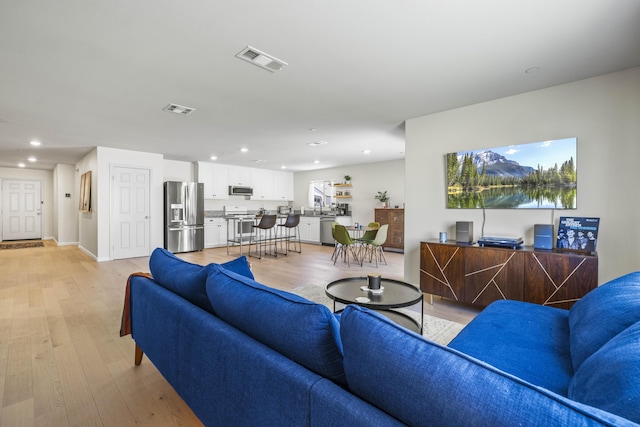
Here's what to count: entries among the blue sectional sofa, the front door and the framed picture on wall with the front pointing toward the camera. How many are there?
1

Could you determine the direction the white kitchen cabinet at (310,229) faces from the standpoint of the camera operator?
facing the viewer and to the left of the viewer

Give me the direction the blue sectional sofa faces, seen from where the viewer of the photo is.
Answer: facing away from the viewer and to the right of the viewer

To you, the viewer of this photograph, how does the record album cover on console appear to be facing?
facing the viewer

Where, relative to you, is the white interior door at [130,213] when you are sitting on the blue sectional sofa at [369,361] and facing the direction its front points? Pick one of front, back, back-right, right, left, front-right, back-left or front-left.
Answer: left

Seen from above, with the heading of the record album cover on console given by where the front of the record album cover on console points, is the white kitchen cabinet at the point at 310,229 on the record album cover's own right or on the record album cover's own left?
on the record album cover's own right

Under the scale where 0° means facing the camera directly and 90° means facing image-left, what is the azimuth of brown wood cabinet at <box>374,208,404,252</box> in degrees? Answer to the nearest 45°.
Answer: approximately 45°

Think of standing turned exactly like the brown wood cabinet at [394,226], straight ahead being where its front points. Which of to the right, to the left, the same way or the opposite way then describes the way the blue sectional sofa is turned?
the opposite way

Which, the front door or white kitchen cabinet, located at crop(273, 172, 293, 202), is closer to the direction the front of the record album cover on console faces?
the front door

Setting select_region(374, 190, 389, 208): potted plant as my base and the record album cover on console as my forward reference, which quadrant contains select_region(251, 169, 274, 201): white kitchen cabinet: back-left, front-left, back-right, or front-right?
back-right

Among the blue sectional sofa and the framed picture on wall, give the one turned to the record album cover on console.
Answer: the blue sectional sofa

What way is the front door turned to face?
toward the camera
